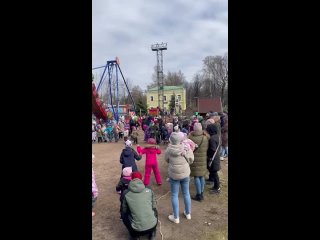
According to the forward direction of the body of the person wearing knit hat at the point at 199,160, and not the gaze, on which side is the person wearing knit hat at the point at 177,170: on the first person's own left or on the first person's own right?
on the first person's own left

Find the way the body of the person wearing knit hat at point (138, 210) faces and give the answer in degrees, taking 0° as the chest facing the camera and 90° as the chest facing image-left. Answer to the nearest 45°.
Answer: approximately 180°

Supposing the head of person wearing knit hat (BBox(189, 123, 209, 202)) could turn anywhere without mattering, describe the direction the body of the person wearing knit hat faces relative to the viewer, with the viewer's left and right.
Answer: facing away from the viewer and to the left of the viewer

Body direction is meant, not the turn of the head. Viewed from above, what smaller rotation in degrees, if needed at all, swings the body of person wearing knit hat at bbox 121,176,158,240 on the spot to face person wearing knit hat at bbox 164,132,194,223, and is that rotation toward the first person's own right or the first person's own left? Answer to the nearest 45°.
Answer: approximately 45° to the first person's own right

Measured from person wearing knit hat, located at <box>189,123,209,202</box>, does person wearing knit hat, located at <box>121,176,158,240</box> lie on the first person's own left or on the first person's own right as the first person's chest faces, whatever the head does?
on the first person's own left
